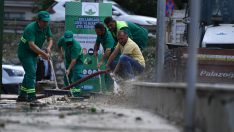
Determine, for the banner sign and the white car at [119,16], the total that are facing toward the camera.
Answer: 1

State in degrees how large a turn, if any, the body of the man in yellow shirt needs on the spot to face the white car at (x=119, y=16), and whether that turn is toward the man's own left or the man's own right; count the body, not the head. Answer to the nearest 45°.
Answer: approximately 135° to the man's own right

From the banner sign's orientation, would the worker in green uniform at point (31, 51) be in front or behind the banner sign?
in front

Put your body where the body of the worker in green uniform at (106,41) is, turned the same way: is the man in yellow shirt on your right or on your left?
on your left

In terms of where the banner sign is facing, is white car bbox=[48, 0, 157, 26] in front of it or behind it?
behind

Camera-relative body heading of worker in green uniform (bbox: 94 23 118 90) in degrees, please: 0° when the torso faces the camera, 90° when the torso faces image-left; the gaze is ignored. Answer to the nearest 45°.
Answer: approximately 45°

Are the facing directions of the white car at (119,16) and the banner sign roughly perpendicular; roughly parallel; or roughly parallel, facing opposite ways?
roughly perpendicular
